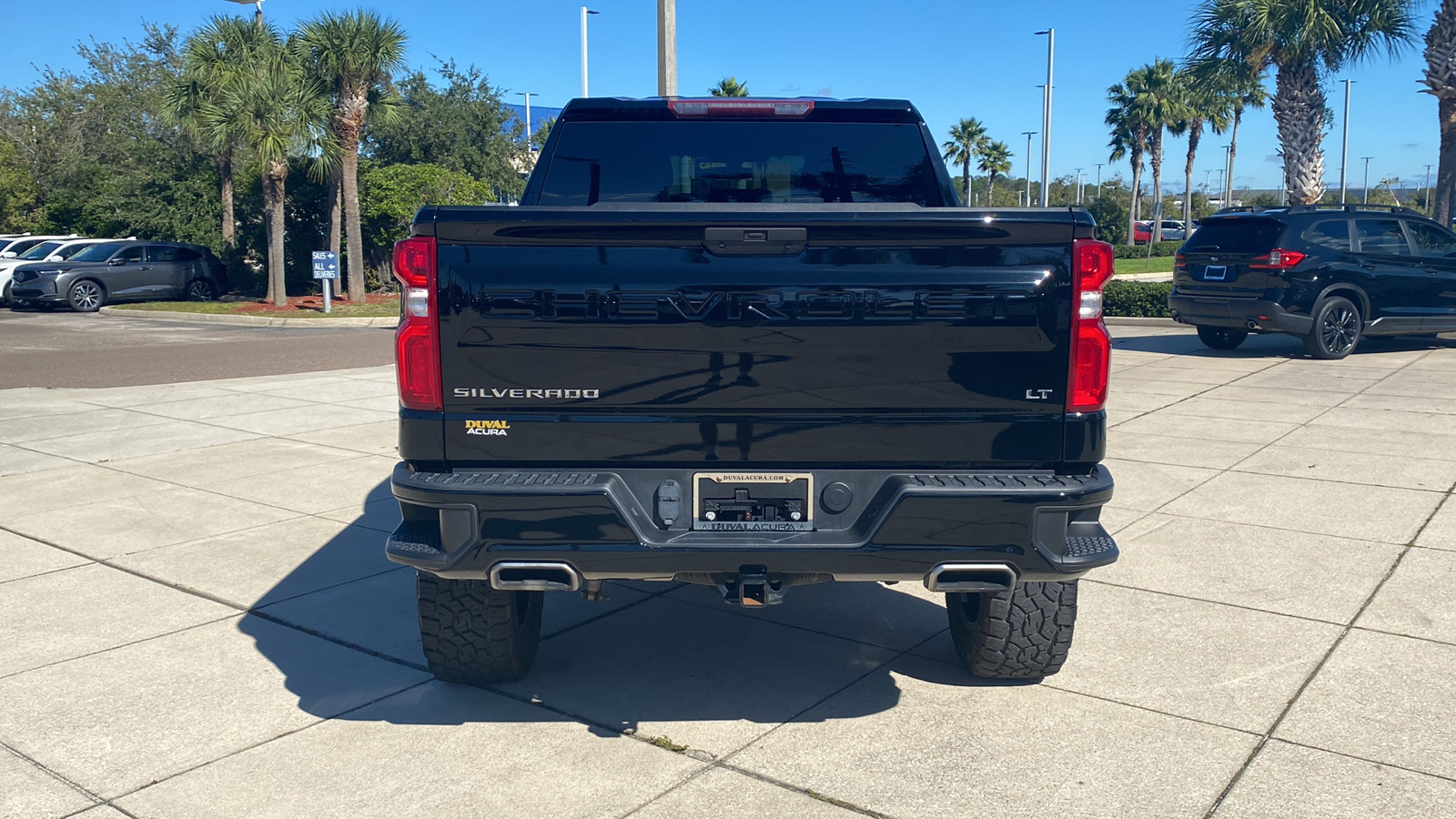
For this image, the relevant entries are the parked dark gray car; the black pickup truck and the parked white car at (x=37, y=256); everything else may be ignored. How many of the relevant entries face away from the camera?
1

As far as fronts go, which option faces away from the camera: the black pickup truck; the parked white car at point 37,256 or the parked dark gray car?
the black pickup truck

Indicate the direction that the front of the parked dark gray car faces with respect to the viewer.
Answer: facing the viewer and to the left of the viewer

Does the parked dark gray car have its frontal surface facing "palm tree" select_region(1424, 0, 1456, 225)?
no

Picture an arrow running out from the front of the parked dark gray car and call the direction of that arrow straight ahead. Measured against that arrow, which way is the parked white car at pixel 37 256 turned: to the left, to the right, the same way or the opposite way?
the same way

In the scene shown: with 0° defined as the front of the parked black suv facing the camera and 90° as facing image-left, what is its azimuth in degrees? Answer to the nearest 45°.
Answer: approximately 225°

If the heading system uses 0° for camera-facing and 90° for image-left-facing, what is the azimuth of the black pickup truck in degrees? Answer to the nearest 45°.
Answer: approximately 180°
